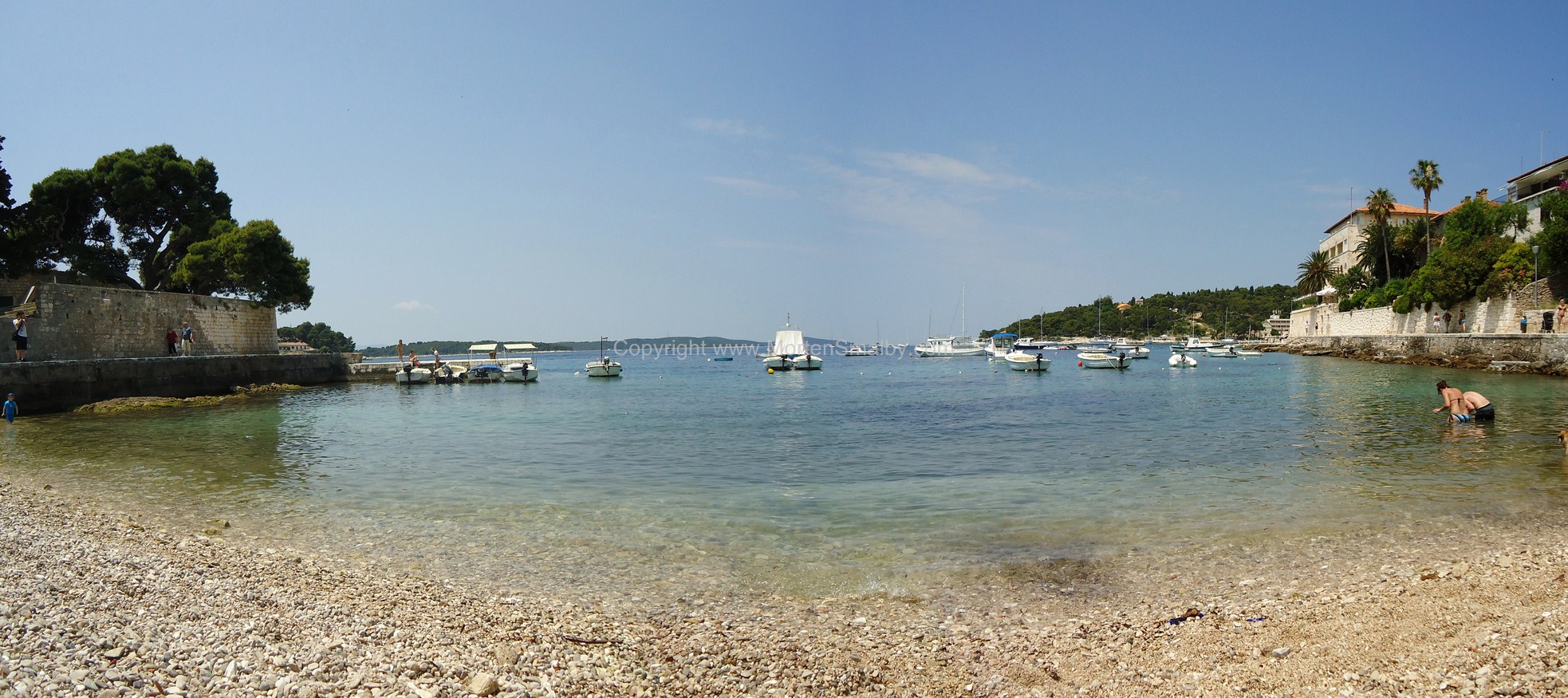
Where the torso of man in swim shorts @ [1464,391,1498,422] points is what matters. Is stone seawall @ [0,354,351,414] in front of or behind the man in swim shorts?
in front

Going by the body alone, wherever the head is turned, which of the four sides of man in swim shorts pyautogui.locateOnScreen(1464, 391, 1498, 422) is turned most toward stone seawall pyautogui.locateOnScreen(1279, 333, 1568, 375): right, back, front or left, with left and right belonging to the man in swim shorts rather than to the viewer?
right

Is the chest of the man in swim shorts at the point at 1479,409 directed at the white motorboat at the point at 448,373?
yes

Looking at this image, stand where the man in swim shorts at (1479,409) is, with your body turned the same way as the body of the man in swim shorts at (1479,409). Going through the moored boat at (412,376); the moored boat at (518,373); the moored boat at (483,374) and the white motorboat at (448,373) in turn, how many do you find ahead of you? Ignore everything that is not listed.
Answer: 4

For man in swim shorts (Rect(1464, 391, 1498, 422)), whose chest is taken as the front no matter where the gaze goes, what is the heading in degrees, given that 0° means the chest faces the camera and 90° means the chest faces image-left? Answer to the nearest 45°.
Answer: approximately 90°

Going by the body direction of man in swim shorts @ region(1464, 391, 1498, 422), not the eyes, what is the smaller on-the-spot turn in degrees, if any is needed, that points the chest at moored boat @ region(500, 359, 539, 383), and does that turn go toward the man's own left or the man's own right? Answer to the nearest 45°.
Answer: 0° — they already face it

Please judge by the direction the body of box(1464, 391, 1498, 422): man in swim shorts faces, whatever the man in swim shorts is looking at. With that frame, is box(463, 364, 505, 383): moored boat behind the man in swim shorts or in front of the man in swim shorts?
in front

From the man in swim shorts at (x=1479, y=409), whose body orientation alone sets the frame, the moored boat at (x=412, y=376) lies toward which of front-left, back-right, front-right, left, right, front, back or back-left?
front
